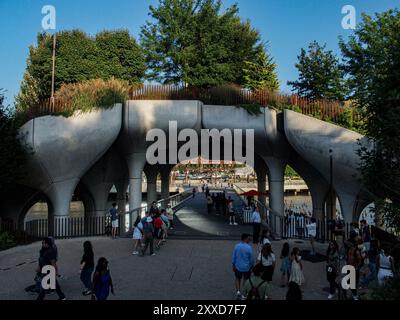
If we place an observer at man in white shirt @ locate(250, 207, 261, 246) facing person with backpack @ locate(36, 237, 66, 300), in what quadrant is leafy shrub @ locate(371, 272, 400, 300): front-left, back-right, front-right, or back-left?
front-left

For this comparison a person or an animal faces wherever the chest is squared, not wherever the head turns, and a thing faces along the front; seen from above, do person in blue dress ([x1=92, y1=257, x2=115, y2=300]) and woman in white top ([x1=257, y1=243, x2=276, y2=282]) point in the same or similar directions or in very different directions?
same or similar directions

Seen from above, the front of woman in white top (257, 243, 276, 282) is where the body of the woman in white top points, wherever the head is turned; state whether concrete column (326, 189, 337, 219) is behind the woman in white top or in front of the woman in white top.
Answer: in front

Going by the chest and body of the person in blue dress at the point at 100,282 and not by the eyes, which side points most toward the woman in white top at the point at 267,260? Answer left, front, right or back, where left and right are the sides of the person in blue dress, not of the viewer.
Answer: right

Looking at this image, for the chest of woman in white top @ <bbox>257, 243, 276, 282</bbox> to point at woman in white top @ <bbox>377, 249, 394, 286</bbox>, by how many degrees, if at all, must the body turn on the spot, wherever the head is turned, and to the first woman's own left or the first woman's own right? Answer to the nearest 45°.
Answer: approximately 90° to the first woman's own right

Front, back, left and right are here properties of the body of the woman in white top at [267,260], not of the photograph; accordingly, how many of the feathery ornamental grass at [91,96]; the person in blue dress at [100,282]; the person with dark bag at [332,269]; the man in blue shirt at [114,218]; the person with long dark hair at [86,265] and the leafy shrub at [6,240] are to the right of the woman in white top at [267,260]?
1

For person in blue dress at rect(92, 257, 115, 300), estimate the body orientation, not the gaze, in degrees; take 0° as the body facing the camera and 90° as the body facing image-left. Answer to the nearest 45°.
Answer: approximately 180°

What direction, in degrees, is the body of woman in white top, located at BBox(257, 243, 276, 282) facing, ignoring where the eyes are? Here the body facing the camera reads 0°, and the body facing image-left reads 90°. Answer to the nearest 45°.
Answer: approximately 180°

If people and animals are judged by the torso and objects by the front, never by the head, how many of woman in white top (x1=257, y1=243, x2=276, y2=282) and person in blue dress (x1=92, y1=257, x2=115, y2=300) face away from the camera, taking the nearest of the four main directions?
2

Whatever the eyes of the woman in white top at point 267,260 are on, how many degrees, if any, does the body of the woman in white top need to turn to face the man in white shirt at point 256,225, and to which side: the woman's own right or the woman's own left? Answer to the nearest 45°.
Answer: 0° — they already face them
